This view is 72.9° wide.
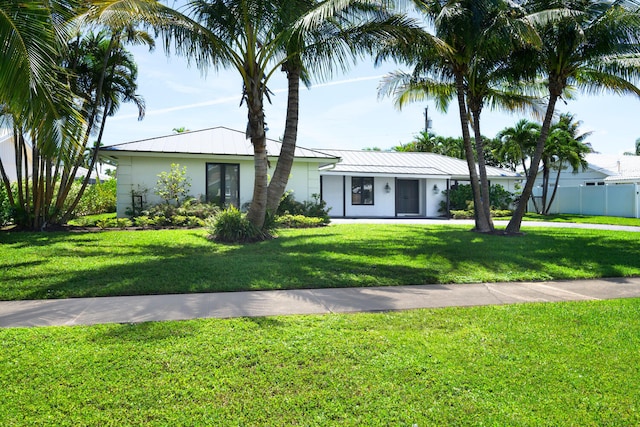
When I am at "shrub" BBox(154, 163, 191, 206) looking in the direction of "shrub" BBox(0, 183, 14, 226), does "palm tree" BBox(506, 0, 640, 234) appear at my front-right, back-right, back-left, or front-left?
back-left

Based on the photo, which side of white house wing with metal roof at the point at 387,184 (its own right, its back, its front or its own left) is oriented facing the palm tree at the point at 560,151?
left

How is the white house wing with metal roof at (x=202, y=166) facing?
toward the camera

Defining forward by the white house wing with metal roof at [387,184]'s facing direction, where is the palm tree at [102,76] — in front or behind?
in front

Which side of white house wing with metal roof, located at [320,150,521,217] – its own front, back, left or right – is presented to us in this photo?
front

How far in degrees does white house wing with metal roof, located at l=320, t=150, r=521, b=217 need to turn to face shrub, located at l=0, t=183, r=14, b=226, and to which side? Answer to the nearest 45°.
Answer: approximately 45° to its right

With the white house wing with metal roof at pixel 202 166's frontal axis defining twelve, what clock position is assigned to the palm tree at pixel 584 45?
The palm tree is roughly at 10 o'clock from the white house wing with metal roof.

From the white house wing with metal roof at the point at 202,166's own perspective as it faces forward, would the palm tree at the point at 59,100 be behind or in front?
in front

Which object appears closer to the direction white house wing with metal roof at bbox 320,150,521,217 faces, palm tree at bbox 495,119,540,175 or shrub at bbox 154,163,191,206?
the shrub

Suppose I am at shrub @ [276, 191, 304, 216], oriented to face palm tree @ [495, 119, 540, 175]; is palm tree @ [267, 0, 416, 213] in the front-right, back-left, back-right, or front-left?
back-right

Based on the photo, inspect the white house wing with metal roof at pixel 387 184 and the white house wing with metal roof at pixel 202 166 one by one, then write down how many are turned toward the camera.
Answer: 2

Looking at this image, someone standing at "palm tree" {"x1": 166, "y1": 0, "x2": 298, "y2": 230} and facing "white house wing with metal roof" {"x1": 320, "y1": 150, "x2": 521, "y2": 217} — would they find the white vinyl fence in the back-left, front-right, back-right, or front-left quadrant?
front-right
